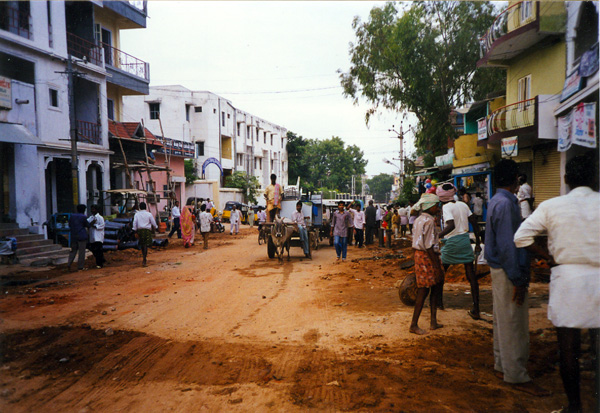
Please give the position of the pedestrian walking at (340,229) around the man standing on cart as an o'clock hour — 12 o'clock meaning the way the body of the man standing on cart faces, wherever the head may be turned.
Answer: The pedestrian walking is roughly at 10 o'clock from the man standing on cart.

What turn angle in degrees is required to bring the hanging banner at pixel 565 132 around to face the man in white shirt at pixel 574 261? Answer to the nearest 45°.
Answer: approximately 45° to its left

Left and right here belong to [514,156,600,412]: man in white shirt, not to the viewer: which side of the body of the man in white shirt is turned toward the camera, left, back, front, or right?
back

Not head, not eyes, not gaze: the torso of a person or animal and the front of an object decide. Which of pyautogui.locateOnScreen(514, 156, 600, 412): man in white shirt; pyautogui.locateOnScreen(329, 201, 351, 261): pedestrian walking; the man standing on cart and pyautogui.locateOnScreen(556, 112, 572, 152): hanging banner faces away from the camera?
the man in white shirt

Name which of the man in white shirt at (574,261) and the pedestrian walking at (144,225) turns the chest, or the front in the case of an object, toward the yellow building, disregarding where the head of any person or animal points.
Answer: the man in white shirt

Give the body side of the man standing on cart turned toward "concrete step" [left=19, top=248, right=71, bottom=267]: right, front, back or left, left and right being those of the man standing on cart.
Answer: right
